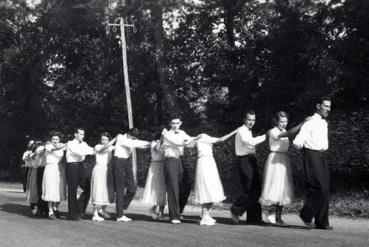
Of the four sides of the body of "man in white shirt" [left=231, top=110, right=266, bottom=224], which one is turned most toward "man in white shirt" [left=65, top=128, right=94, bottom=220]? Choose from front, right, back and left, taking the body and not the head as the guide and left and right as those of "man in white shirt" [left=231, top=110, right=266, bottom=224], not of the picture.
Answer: back

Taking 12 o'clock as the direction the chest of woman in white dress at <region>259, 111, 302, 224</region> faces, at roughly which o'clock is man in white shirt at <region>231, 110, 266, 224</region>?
The man in white shirt is roughly at 5 o'clock from the woman in white dress.

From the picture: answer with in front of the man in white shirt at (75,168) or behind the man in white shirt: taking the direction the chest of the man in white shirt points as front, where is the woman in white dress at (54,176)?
behind

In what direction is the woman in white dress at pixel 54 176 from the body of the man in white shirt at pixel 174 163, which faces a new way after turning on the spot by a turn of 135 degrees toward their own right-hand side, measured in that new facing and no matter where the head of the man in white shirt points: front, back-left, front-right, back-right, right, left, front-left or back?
front-right

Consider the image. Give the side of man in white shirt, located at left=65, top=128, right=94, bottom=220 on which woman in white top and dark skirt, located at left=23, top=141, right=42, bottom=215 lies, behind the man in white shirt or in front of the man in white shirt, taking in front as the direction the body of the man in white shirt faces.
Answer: behind

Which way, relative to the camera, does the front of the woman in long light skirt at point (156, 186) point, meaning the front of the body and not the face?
to the viewer's right

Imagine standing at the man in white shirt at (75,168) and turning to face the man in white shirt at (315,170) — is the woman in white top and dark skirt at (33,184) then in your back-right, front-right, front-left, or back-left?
back-left

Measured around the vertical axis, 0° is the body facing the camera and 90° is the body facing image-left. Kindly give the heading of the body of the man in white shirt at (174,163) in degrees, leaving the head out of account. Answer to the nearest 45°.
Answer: approximately 315°
